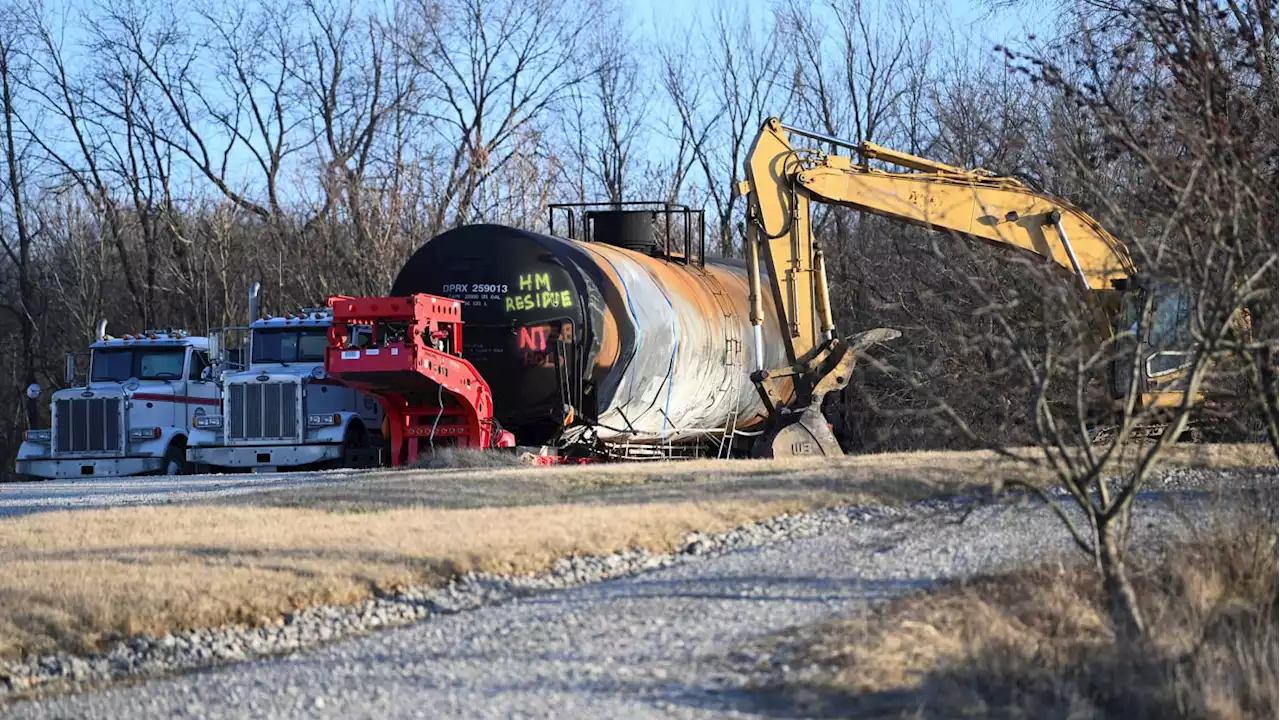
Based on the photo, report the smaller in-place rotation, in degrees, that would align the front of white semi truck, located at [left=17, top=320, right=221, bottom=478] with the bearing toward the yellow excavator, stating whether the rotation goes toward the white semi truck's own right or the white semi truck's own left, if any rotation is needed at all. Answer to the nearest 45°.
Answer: approximately 90° to the white semi truck's own left

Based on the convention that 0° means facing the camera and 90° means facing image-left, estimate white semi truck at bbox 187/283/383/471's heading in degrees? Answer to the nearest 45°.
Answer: approximately 45°

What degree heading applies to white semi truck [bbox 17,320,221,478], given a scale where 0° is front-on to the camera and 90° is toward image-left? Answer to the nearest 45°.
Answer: approximately 45°

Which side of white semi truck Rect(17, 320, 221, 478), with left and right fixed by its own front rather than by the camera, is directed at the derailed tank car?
left

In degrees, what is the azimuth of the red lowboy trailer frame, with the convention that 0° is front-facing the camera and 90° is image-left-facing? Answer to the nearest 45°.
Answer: approximately 45°

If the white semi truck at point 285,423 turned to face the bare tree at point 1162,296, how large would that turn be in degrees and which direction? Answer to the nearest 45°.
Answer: approximately 45° to its left
